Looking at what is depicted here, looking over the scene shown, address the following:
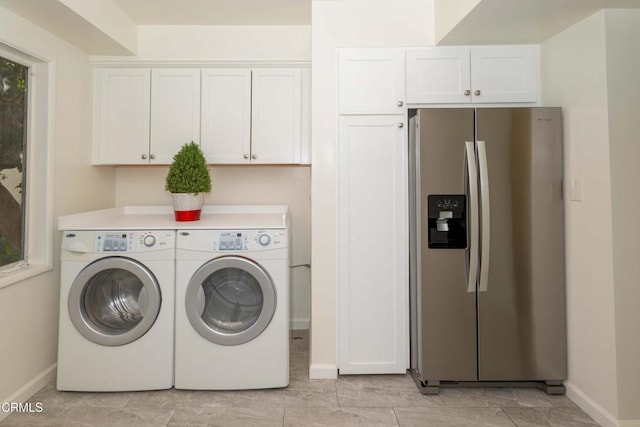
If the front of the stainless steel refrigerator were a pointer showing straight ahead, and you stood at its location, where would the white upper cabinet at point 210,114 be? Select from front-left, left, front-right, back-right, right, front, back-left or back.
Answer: right

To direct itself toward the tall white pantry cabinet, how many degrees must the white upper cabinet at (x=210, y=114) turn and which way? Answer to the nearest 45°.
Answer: approximately 45° to its left

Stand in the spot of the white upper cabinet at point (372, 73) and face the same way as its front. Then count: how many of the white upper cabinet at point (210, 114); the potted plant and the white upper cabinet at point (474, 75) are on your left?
1

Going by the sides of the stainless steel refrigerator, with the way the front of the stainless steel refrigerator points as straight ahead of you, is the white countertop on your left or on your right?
on your right

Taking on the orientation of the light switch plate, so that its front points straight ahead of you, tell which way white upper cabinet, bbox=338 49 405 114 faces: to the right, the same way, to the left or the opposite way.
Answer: to the left

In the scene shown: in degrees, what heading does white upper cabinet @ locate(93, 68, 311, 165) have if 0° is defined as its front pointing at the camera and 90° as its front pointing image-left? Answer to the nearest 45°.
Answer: approximately 0°

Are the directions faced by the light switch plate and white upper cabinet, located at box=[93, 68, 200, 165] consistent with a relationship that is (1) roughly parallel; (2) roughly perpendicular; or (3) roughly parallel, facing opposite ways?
roughly perpendicular
